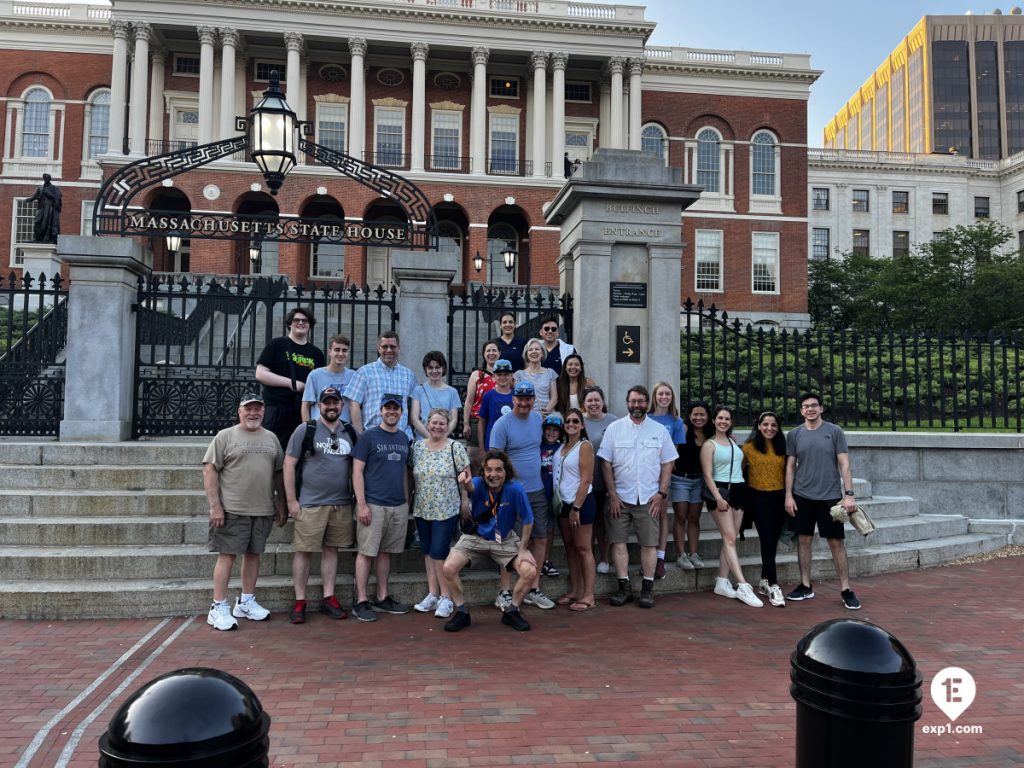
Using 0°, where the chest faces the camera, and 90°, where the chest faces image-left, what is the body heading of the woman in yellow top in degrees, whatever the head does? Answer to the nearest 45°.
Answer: approximately 0°

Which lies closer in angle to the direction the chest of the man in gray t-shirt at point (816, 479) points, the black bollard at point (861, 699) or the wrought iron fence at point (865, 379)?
the black bollard

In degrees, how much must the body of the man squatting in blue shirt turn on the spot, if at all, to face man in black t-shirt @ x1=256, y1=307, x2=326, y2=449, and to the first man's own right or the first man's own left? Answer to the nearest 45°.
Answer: approximately 135° to the first man's own right

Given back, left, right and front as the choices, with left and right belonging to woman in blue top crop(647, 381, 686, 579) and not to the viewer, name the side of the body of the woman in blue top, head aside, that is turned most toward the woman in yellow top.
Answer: left

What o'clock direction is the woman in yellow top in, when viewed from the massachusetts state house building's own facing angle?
The woman in yellow top is roughly at 12 o'clock from the massachusetts state house building.

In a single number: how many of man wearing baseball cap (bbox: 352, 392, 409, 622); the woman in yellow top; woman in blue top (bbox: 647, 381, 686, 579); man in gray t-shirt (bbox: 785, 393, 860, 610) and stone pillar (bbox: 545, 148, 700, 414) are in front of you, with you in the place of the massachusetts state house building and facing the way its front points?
5

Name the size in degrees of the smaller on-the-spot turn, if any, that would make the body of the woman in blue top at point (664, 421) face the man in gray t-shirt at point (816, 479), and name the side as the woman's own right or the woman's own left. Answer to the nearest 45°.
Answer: approximately 90° to the woman's own left

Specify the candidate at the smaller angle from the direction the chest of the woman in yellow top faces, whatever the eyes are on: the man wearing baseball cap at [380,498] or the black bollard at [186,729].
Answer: the black bollard

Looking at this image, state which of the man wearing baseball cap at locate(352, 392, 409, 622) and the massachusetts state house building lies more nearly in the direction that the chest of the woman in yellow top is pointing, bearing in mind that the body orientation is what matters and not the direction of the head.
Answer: the man wearing baseball cap
